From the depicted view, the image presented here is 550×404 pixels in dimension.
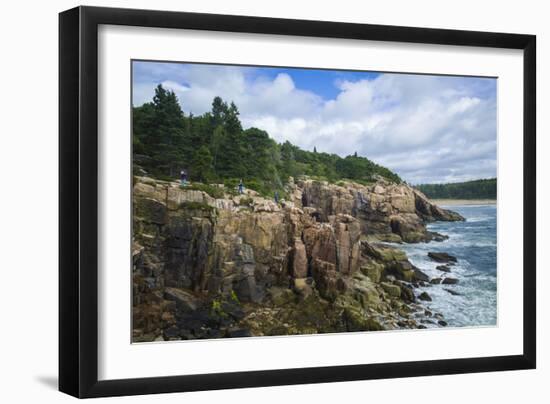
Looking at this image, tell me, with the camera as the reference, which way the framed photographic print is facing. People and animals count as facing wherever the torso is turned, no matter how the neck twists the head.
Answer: facing the viewer and to the right of the viewer
